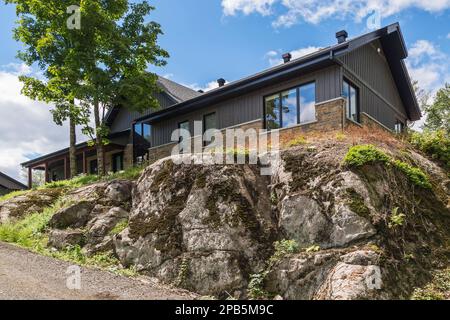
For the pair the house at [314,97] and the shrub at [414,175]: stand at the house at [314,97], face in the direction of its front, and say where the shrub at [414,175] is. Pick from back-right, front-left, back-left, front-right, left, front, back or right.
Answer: front-left

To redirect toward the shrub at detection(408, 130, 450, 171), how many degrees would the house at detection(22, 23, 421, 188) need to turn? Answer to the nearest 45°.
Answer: approximately 90° to its left

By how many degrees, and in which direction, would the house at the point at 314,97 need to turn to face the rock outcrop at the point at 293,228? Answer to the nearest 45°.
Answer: approximately 45° to its left

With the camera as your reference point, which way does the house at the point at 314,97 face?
facing the viewer and to the left of the viewer

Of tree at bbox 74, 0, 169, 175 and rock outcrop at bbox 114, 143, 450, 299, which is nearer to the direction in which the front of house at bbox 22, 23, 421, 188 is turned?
the rock outcrop

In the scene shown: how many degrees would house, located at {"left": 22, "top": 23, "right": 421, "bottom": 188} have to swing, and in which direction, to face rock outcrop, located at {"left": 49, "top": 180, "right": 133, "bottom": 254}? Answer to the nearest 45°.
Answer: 0° — it already faces it
